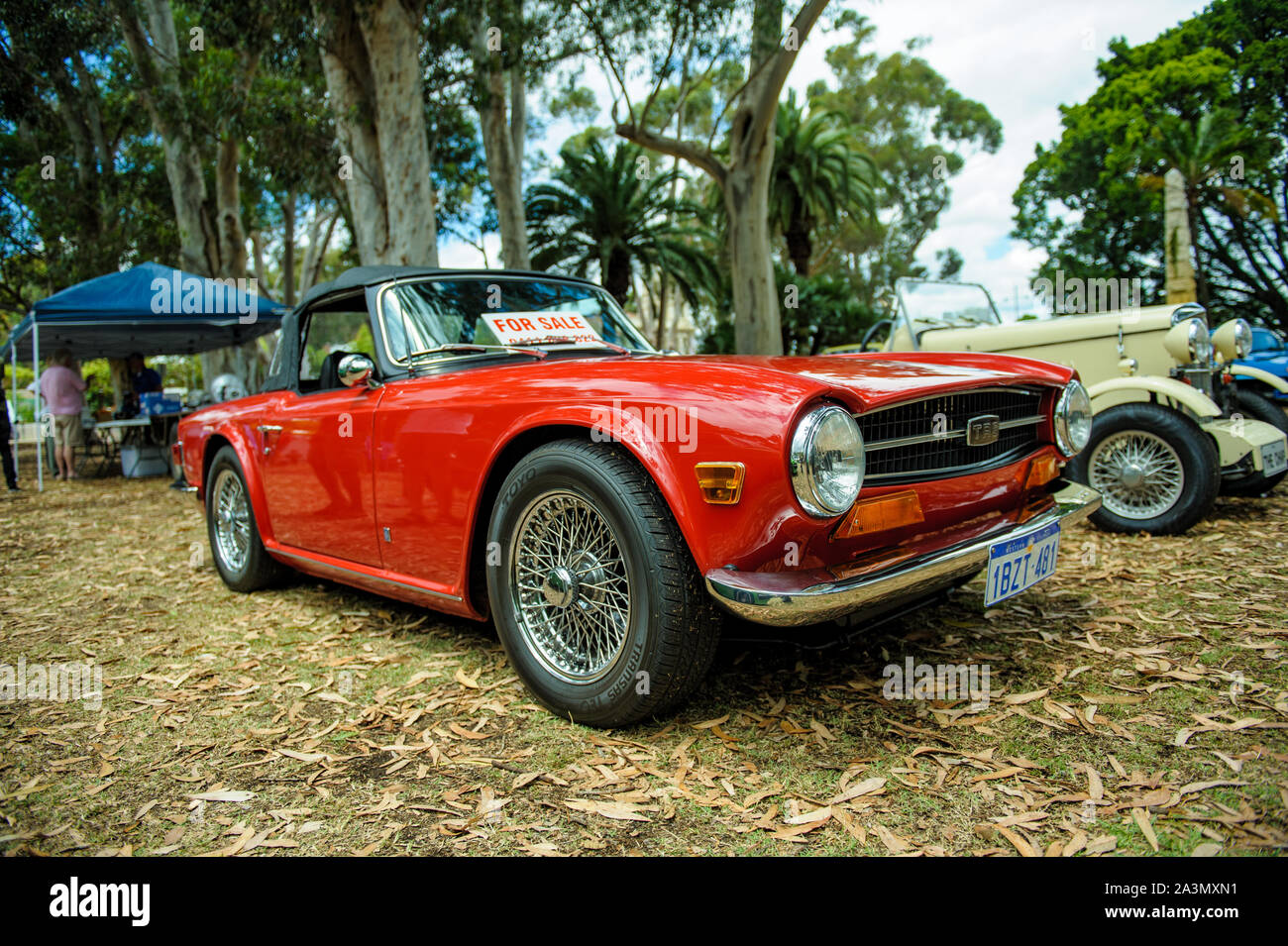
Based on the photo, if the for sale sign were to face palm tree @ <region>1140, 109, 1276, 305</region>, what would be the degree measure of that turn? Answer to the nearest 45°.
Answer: approximately 90° to its left

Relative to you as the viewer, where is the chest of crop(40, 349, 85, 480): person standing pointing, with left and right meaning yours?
facing away from the viewer

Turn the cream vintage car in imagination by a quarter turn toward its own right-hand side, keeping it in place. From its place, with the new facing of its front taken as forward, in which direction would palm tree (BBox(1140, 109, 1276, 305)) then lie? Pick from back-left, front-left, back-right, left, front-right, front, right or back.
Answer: back-right

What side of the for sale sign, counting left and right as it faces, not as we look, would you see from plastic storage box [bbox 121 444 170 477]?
back

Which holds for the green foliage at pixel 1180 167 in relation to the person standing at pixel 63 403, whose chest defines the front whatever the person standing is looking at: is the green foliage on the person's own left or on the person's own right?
on the person's own right

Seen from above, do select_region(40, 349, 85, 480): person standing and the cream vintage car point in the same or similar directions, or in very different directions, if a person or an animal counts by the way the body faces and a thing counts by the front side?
very different directions

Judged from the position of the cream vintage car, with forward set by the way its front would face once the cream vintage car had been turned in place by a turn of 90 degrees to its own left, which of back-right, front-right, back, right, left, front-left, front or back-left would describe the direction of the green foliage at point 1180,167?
front-left

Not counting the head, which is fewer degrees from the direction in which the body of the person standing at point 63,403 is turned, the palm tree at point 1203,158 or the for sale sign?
the palm tree
